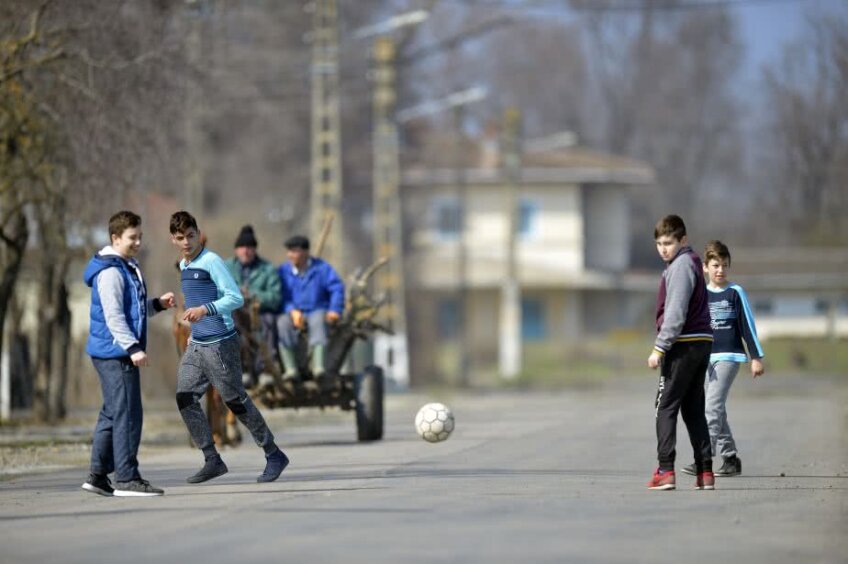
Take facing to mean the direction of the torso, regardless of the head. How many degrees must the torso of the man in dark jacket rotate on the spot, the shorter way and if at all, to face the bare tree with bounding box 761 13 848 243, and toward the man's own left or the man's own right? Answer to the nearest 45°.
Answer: approximately 135° to the man's own left

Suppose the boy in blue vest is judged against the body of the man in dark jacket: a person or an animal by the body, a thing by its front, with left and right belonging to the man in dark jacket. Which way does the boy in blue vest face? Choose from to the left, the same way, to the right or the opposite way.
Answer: to the left

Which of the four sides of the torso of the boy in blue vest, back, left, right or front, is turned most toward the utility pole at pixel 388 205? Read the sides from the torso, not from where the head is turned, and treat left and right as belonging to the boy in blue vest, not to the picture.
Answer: left

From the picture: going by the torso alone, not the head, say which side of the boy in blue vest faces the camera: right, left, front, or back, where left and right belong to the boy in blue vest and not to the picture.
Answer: right

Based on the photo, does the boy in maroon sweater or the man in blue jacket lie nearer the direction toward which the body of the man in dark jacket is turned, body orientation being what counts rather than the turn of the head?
the boy in maroon sweater

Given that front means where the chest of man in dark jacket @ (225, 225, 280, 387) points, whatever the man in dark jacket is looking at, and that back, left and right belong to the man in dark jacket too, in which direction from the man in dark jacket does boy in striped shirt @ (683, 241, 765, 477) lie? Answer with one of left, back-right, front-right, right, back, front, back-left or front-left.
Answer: front-left

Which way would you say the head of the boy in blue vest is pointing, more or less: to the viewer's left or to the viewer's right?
to the viewer's right

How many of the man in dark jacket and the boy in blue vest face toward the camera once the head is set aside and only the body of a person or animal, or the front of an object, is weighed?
1

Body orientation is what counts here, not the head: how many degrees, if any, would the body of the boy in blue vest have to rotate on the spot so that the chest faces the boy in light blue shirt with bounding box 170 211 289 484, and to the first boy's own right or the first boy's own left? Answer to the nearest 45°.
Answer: approximately 45° to the first boy's own left

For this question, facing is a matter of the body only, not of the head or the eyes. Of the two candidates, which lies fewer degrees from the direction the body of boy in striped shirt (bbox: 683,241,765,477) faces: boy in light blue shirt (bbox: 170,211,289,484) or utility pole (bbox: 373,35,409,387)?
the boy in light blue shirt
